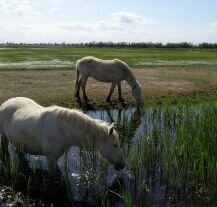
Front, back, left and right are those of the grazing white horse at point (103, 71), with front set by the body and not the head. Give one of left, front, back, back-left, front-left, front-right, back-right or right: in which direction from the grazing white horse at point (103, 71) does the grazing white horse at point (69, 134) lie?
right

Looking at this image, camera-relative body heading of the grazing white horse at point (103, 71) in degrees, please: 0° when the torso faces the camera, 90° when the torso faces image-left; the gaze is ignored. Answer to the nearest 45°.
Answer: approximately 270°

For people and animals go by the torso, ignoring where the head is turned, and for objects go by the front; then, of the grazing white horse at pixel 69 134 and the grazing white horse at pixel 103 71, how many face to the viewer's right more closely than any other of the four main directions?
2

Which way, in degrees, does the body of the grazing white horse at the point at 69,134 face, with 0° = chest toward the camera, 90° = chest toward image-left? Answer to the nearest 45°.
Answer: approximately 270°

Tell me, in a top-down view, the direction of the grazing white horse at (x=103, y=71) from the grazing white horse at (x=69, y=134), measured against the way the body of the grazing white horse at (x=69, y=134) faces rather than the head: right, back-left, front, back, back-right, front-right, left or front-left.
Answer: left
